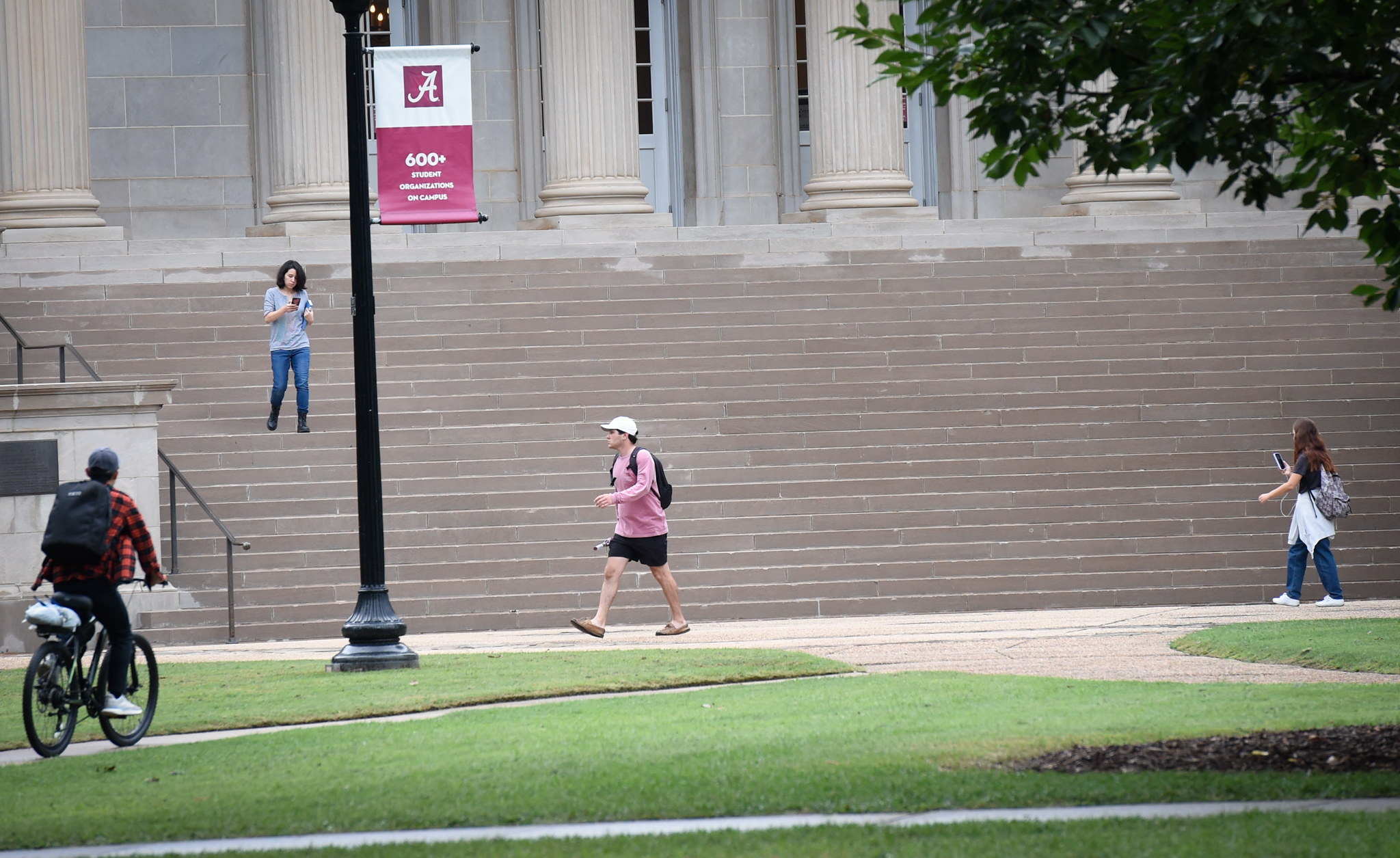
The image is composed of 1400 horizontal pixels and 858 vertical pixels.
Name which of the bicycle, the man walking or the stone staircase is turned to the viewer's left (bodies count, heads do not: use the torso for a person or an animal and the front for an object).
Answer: the man walking

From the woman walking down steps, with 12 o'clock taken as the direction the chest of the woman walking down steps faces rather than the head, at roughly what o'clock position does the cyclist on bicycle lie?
The cyclist on bicycle is roughly at 12 o'clock from the woman walking down steps.

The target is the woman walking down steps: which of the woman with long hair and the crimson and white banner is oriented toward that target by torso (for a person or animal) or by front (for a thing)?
the woman with long hair

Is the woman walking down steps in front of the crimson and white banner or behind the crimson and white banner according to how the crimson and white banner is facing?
behind

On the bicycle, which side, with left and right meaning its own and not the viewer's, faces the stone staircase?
front

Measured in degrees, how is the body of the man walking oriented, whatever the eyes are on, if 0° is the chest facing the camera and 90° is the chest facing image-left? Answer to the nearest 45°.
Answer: approximately 90°

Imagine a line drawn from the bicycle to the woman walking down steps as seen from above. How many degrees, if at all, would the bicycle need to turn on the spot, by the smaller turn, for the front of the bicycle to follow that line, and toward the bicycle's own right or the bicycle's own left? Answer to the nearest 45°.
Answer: approximately 45° to the bicycle's own left

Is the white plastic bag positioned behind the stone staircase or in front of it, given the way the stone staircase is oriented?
in front

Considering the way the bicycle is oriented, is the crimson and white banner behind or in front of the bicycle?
in front

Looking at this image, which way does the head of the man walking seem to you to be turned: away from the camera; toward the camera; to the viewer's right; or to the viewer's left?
to the viewer's left

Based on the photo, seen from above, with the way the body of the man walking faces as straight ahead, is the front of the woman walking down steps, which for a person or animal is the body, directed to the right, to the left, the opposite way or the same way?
to the left

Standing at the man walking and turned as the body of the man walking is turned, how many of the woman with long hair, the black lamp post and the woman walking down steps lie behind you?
1

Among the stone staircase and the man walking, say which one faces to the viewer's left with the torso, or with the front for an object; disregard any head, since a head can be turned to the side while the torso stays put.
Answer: the man walking

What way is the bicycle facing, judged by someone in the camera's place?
facing away from the viewer and to the right of the viewer
